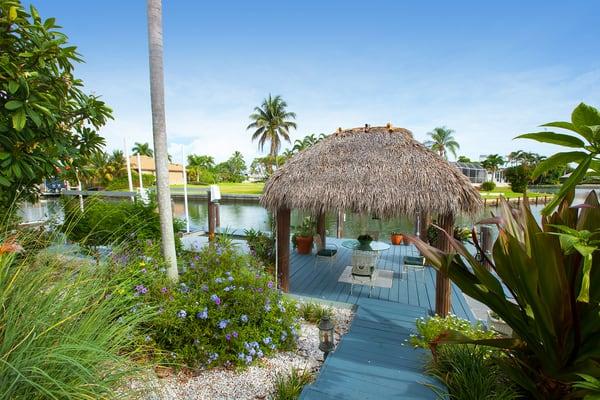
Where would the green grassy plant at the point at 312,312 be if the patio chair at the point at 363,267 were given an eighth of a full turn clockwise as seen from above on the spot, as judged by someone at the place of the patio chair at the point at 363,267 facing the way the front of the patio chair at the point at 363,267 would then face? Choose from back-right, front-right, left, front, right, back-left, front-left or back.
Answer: back

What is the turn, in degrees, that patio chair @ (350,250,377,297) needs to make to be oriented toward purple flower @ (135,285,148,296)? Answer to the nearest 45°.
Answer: approximately 135° to its left

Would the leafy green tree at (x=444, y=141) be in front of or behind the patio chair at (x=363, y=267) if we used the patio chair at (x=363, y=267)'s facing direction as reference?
in front

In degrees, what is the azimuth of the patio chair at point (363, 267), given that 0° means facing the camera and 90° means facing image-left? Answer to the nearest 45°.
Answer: approximately 180°

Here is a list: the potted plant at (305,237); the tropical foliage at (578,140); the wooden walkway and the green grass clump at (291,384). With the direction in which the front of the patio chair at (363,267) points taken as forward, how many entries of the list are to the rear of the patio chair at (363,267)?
3

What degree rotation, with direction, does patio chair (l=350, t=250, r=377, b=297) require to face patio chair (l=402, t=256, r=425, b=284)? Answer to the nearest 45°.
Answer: approximately 45° to its right

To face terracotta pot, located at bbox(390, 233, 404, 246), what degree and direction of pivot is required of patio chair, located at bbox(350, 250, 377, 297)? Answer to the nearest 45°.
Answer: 0° — it already faces it

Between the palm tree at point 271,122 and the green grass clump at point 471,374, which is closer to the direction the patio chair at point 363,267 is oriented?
the palm tree

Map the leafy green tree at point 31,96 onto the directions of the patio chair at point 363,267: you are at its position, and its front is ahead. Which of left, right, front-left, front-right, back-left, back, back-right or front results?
back-left

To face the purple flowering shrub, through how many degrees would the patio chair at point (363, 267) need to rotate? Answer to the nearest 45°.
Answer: approximately 135° to its left

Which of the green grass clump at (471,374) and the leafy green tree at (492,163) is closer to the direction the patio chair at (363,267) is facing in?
the leafy green tree

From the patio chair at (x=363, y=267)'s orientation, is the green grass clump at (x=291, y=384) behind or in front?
behind

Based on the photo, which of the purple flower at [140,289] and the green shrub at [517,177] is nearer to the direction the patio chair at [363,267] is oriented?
the green shrub

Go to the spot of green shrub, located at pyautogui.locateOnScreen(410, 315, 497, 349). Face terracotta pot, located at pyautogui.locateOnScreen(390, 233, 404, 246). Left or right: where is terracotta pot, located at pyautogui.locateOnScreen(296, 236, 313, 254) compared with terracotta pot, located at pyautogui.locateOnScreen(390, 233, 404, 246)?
left

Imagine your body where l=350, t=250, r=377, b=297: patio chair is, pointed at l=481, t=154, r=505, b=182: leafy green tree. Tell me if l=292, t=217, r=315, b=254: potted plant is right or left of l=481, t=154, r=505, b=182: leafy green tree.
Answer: left

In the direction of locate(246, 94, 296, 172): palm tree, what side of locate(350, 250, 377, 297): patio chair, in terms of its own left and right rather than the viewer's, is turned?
front
